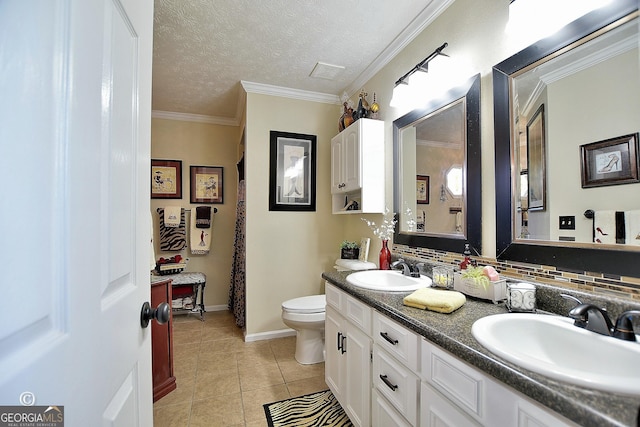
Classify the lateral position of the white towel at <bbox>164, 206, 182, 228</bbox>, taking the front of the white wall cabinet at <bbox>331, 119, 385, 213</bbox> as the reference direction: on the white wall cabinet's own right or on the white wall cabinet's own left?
on the white wall cabinet's own right

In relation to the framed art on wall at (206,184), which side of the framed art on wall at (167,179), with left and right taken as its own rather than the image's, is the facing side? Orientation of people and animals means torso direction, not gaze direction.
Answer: left

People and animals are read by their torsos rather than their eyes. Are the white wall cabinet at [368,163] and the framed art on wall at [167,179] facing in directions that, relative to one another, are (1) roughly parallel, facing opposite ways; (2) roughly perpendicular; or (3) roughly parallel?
roughly perpendicular

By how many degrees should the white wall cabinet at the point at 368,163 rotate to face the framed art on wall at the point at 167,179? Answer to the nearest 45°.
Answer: approximately 45° to its right

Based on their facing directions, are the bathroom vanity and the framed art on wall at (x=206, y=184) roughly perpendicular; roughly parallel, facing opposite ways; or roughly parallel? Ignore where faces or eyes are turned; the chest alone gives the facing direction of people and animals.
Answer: roughly perpendicular

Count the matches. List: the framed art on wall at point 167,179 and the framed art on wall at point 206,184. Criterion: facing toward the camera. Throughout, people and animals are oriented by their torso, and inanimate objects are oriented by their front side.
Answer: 2
